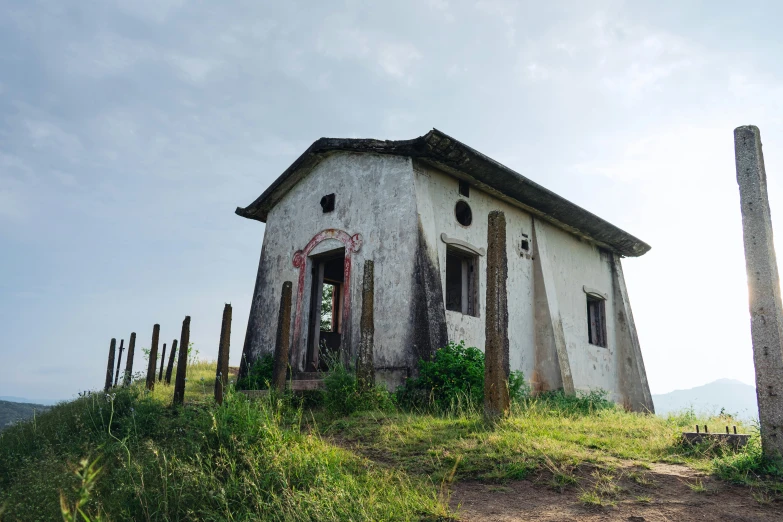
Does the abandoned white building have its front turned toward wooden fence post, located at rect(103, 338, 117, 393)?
no

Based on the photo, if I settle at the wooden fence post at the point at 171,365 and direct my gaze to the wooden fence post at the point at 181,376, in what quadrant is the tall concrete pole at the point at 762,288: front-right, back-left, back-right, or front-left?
front-left

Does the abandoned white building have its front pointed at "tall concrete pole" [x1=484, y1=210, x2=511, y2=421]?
no

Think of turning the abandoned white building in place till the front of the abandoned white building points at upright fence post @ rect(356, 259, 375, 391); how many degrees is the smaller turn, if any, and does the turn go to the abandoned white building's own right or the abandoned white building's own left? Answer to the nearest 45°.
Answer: approximately 45° to the abandoned white building's own left

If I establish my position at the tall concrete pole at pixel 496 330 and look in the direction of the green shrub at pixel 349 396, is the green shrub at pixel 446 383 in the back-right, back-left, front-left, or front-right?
front-right

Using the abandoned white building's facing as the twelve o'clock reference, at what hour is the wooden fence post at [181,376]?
The wooden fence post is roughly at 1 o'clock from the abandoned white building.

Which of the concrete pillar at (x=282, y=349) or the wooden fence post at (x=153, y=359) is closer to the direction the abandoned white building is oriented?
the concrete pillar

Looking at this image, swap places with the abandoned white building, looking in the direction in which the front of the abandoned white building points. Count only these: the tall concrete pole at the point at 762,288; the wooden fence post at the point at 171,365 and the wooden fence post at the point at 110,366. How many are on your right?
2

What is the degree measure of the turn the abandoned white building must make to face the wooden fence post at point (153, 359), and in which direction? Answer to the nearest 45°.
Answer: approximately 45° to its right

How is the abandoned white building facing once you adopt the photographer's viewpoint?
facing the viewer and to the left of the viewer

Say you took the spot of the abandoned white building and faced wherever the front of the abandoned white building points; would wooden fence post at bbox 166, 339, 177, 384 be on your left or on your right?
on your right

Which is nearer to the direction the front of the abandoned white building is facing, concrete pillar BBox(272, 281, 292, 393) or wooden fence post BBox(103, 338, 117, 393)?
the concrete pillar

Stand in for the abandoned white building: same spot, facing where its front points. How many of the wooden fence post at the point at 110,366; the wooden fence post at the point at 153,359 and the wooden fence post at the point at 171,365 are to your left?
0
